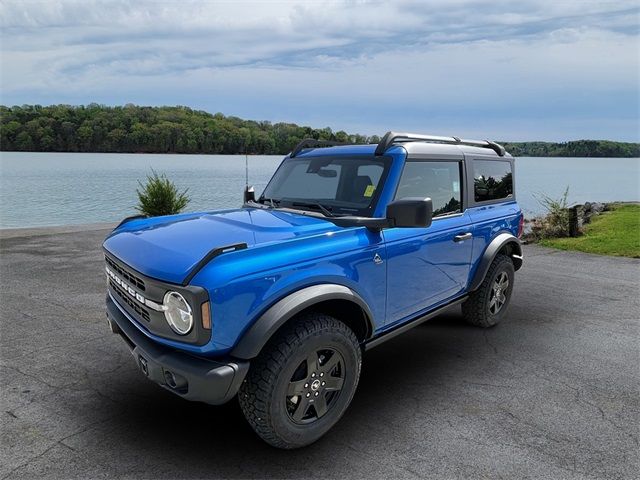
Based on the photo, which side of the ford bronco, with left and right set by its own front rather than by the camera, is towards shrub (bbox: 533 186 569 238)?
back

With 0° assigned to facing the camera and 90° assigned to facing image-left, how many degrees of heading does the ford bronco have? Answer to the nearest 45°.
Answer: approximately 45°
